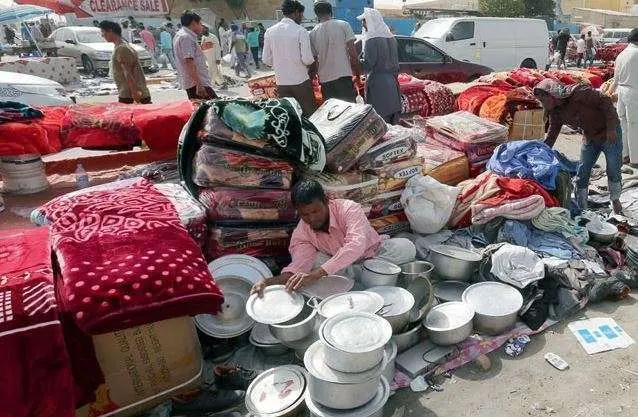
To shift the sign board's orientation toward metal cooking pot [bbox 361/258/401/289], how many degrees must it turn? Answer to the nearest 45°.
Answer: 0° — it already faces it

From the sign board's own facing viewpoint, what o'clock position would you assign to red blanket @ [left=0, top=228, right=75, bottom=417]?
The red blanket is roughly at 12 o'clock from the sign board.

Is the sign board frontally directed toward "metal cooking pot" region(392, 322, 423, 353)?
yes

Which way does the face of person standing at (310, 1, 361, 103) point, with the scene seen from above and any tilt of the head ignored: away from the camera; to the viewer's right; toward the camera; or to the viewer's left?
away from the camera

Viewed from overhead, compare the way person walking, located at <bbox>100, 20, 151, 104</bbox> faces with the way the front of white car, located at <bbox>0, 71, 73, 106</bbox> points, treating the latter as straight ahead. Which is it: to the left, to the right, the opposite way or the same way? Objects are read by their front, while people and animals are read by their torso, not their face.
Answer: the opposite way

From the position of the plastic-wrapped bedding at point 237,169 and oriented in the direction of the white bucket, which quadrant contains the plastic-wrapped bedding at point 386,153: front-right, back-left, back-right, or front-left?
back-right

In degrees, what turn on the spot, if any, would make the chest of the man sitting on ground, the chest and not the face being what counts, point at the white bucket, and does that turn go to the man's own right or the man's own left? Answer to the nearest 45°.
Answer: approximately 90° to the man's own right
